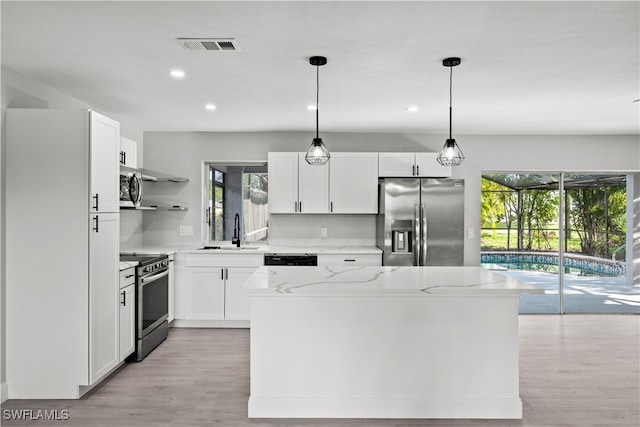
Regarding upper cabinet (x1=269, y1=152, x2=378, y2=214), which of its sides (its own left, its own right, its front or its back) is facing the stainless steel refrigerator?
left

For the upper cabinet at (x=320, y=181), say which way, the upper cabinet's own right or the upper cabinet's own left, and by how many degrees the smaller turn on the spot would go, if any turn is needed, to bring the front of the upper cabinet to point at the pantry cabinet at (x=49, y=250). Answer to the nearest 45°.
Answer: approximately 45° to the upper cabinet's own right

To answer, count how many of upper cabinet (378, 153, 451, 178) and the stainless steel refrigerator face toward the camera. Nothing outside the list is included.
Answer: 2

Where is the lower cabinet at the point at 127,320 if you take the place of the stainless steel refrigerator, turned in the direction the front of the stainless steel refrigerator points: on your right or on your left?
on your right

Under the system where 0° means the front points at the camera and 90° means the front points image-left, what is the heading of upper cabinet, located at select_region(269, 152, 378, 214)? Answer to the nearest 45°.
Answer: approximately 0°

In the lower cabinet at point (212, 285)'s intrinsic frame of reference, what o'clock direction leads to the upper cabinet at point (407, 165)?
The upper cabinet is roughly at 9 o'clock from the lower cabinet.

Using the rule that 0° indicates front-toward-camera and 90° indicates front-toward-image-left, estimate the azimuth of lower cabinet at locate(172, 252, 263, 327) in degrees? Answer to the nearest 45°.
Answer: approximately 0°

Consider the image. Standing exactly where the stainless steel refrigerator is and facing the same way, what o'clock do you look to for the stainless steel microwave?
The stainless steel microwave is roughly at 2 o'clock from the stainless steel refrigerator.
